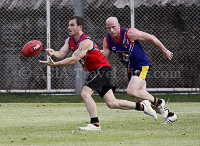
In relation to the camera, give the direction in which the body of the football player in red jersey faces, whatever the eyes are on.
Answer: to the viewer's left
